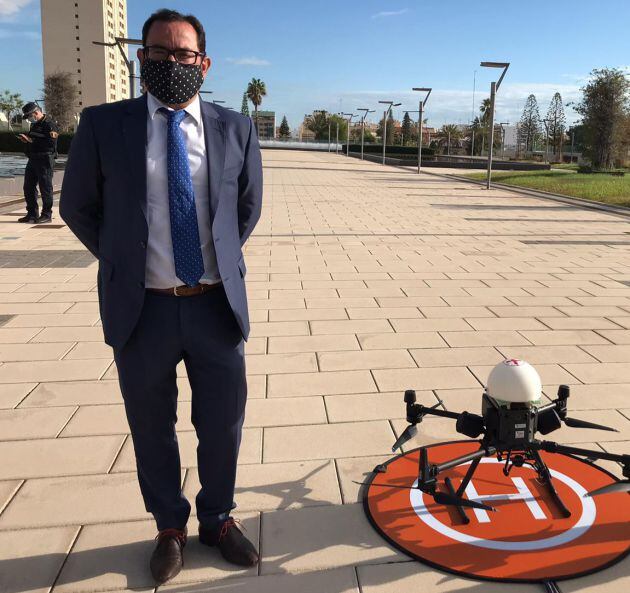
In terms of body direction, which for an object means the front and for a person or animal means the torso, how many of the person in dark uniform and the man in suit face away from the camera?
0

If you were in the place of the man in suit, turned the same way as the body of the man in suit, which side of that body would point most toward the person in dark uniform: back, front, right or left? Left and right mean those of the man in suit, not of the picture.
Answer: back

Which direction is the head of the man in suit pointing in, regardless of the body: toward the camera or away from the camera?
toward the camera

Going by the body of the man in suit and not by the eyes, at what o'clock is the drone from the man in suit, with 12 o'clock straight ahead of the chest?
The drone is roughly at 9 o'clock from the man in suit.

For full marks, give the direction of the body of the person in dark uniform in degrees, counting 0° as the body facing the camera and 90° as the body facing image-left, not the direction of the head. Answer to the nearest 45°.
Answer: approximately 45°

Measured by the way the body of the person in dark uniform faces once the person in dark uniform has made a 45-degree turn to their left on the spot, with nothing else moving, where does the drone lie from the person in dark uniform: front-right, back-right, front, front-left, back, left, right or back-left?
front

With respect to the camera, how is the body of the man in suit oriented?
toward the camera
